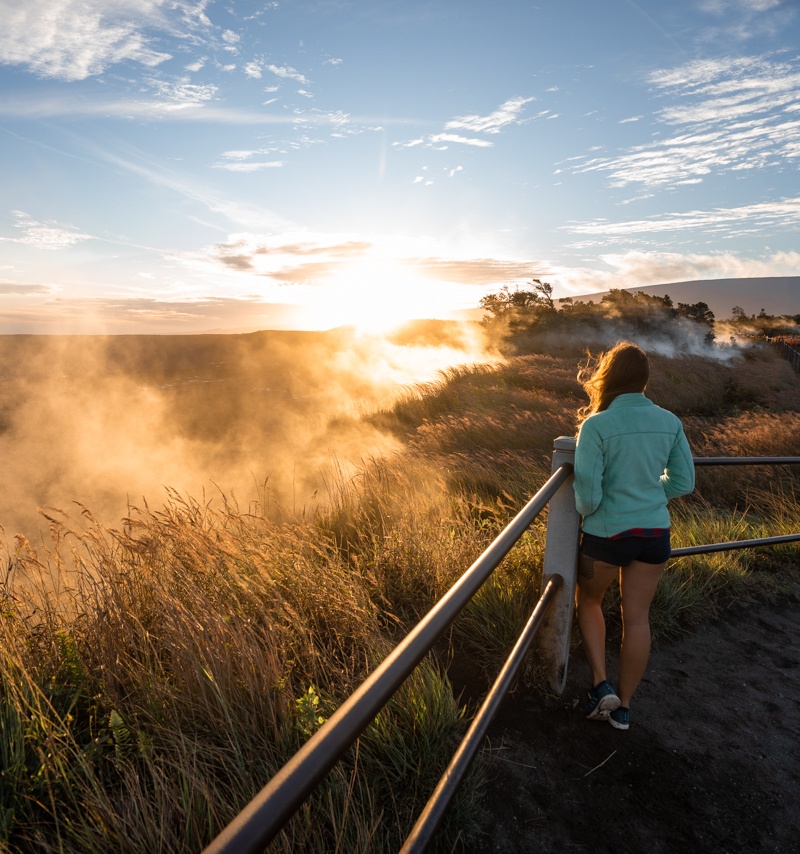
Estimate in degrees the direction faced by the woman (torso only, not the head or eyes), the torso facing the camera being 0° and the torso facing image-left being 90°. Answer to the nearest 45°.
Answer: approximately 180°

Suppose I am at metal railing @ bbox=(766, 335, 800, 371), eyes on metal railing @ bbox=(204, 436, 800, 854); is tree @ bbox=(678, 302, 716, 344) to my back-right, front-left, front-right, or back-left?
back-right

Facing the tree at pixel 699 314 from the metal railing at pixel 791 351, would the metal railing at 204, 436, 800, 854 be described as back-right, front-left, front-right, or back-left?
back-left

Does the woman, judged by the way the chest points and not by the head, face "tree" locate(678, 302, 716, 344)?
yes

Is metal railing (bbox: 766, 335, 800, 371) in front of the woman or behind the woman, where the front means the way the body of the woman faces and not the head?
in front

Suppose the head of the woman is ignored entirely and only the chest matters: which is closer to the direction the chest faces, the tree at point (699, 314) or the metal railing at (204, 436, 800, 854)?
the tree
